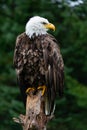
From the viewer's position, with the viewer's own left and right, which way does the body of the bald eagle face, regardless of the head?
facing the viewer and to the left of the viewer
